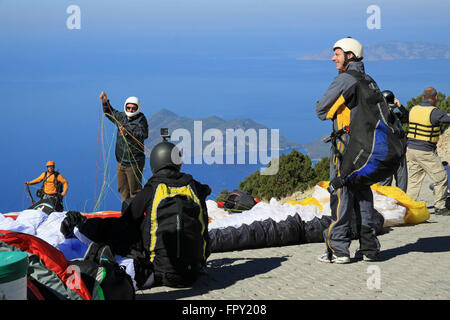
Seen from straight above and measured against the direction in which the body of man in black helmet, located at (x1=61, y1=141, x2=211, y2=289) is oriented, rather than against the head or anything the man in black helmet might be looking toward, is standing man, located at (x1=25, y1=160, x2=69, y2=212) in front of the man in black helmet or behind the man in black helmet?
in front

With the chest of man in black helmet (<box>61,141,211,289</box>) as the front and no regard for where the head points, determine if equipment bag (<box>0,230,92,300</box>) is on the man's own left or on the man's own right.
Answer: on the man's own left

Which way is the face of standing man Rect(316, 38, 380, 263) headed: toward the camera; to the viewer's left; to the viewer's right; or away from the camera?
to the viewer's left

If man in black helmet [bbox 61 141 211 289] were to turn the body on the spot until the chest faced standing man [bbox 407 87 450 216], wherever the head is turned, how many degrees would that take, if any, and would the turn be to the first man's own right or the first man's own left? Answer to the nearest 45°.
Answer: approximately 90° to the first man's own right

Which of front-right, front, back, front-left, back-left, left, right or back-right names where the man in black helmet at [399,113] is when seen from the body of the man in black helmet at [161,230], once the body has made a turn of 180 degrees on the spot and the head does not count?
left

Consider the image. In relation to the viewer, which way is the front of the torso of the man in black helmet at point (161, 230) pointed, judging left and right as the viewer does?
facing away from the viewer and to the left of the viewer

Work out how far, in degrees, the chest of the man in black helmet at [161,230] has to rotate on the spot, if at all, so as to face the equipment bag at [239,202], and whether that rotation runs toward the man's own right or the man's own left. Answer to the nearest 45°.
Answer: approximately 45° to the man's own right

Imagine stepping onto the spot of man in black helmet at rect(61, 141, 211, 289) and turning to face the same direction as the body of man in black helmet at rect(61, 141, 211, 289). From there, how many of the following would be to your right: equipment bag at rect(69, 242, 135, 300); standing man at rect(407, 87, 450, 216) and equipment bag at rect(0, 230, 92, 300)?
1

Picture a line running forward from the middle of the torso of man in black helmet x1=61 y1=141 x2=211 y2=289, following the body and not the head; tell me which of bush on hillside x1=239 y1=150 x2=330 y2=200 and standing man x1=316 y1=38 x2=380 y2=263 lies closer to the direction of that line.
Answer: the bush on hillside

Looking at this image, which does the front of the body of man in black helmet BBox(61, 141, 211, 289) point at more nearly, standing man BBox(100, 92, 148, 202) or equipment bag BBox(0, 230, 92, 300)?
the standing man

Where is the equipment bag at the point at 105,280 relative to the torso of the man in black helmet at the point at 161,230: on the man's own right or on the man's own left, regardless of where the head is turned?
on the man's own left
